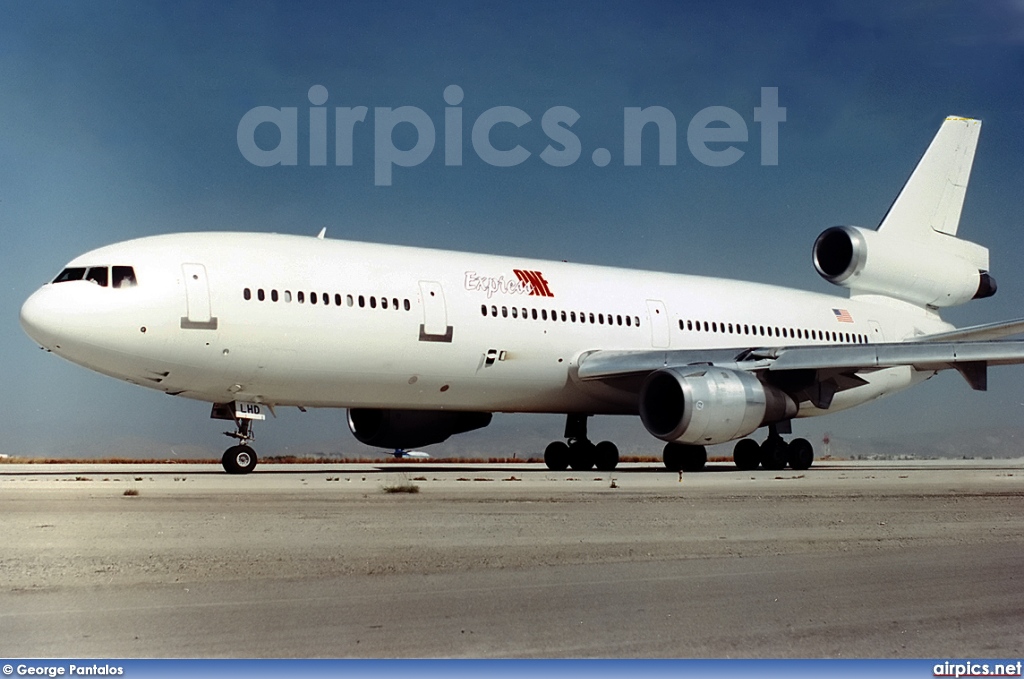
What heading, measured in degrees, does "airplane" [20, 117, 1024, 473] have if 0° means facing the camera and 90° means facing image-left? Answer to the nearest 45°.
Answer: approximately 45°
